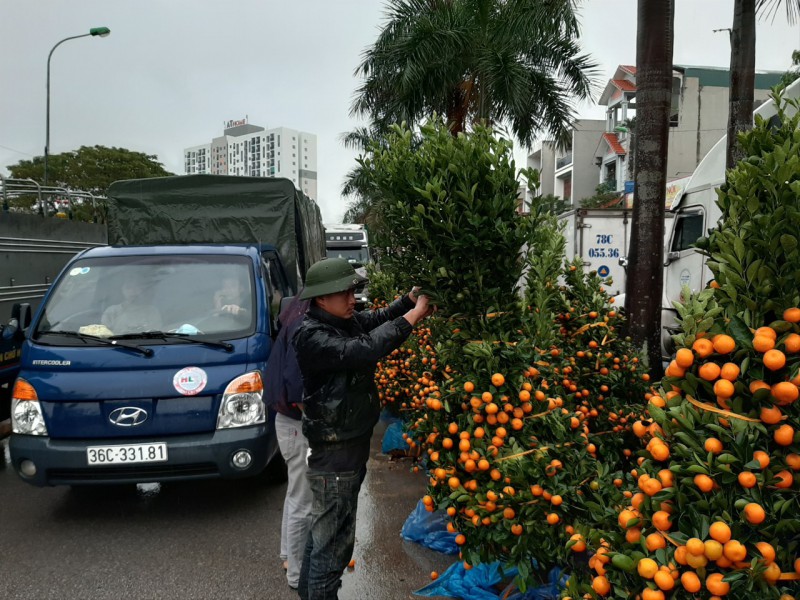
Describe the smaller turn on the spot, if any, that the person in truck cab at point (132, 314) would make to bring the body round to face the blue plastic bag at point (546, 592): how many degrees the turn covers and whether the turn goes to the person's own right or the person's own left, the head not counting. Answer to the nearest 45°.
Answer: approximately 45° to the person's own left

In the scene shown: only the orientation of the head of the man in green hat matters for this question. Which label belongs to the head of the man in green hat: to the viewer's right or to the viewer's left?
to the viewer's right

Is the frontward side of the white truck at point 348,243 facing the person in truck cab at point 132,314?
yes

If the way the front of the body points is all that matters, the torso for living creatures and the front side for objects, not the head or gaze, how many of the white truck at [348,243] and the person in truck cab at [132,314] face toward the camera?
2

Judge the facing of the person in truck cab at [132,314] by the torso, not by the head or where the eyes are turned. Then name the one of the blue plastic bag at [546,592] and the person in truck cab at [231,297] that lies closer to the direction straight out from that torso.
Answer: the blue plastic bag

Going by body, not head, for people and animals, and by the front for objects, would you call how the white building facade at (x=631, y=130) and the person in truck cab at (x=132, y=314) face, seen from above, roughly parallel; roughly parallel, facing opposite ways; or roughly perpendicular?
roughly perpendicular

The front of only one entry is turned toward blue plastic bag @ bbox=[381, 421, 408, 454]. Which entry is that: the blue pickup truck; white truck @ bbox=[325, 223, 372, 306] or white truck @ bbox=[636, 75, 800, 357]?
white truck @ bbox=[325, 223, 372, 306]
